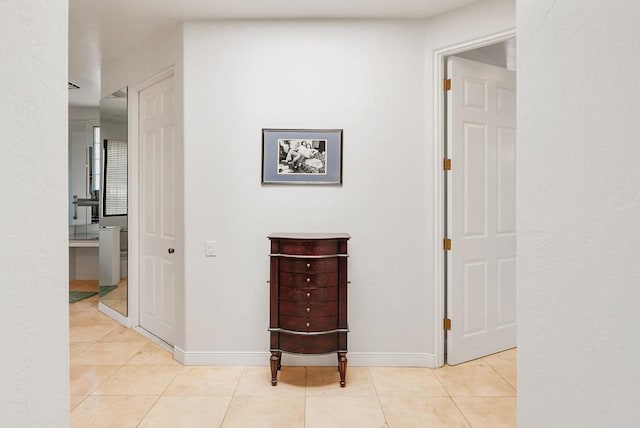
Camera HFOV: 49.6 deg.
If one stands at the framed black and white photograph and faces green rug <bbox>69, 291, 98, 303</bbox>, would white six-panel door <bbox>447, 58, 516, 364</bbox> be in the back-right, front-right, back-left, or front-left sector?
back-right

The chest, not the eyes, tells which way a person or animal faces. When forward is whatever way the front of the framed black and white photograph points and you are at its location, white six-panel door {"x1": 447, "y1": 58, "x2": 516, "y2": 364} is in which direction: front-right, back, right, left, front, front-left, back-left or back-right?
left

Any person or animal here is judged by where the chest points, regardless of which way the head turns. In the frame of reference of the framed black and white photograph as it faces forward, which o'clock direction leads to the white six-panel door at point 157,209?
The white six-panel door is roughly at 4 o'clock from the framed black and white photograph.

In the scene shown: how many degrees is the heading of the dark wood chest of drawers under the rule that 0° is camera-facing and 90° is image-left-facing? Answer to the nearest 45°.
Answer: approximately 0°

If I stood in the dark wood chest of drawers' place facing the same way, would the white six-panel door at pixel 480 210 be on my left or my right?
on my left

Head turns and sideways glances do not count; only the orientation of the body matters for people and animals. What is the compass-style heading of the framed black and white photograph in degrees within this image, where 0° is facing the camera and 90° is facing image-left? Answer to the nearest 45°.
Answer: approximately 0°

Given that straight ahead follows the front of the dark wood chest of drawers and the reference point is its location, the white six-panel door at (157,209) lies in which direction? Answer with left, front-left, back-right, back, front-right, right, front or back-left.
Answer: back-right

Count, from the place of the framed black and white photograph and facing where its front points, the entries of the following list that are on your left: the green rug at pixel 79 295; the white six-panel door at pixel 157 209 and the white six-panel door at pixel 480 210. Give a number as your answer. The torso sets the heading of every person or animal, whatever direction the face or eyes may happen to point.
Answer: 1

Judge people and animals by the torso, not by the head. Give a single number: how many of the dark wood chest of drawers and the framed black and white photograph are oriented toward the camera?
2
